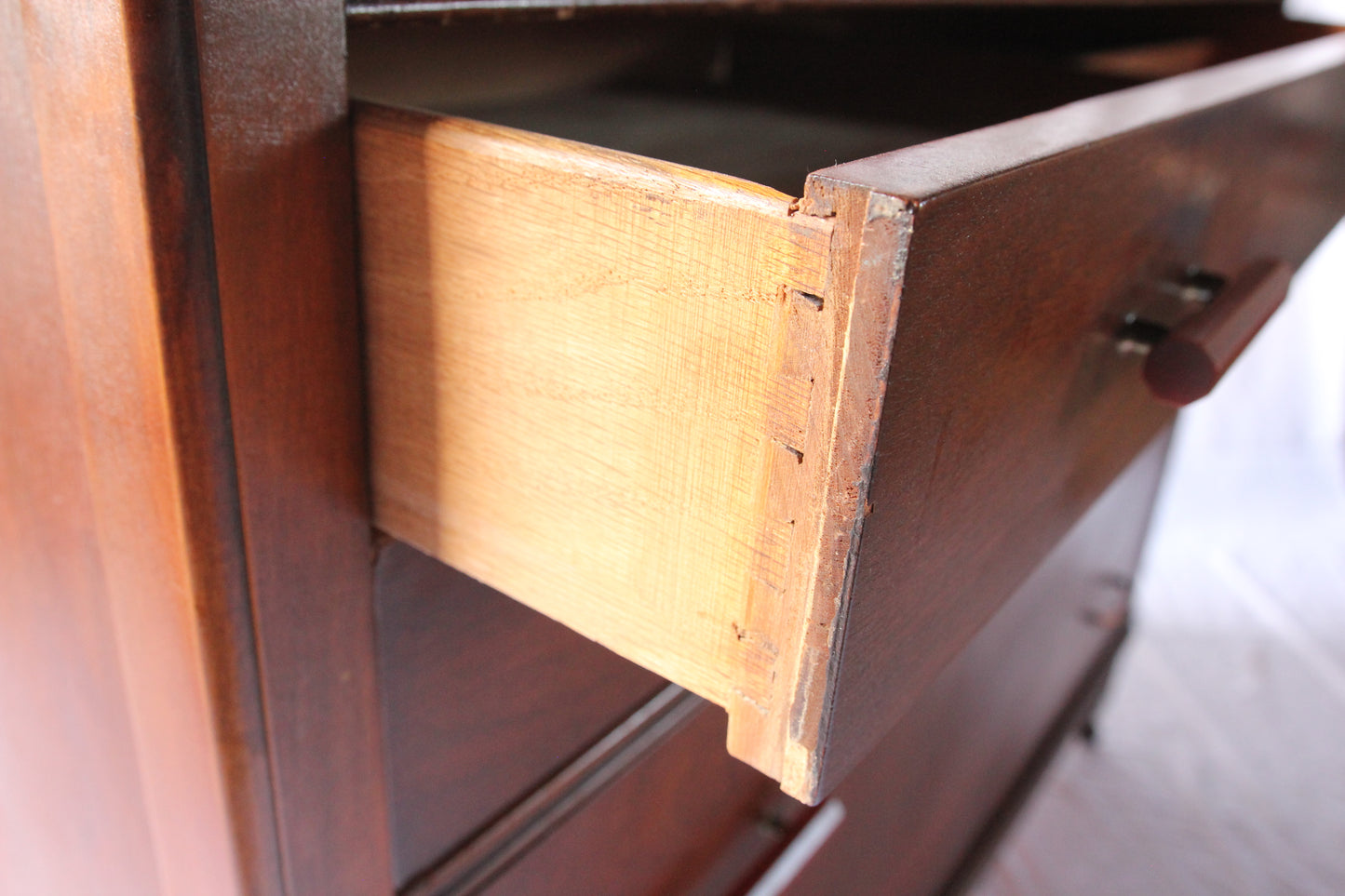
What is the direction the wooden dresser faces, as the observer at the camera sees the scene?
facing the viewer and to the right of the viewer
